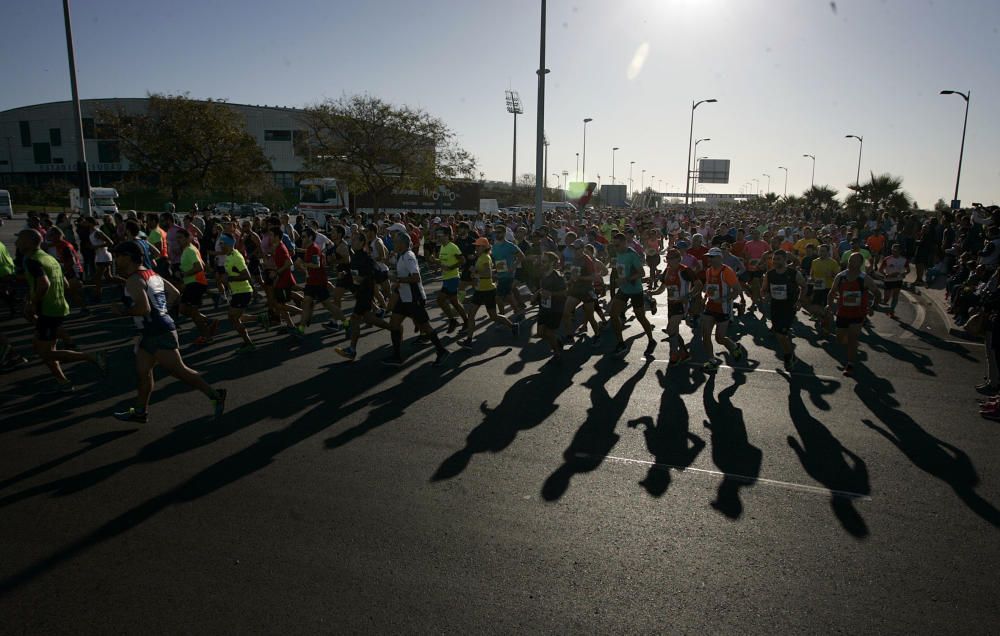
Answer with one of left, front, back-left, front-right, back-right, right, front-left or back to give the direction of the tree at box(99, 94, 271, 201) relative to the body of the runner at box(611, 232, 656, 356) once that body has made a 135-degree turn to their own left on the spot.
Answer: back-left

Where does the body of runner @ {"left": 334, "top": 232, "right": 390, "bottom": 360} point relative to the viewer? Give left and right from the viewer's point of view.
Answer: facing to the left of the viewer

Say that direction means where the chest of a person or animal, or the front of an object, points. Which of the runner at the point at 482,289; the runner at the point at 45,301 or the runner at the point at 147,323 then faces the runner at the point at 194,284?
the runner at the point at 482,289

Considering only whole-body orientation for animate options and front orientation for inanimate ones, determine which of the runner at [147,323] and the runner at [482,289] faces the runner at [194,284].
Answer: the runner at [482,289]

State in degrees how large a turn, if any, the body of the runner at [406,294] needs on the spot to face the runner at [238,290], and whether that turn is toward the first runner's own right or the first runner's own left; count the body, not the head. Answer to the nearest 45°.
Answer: approximately 45° to the first runner's own right

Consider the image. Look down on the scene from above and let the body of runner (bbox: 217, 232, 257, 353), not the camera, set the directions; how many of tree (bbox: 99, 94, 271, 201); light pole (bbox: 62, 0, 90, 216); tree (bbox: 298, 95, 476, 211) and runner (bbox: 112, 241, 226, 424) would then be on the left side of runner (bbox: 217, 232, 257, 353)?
1

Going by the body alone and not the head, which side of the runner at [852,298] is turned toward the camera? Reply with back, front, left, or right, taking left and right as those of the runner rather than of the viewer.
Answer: front

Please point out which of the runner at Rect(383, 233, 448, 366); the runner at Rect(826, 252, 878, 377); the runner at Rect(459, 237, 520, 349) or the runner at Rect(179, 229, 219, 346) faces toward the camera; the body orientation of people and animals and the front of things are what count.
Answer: the runner at Rect(826, 252, 878, 377)

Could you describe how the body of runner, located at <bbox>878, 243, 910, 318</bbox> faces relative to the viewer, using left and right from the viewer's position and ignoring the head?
facing the viewer

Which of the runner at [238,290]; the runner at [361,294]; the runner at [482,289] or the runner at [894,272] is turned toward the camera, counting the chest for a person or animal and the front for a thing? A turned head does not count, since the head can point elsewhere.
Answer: the runner at [894,272]

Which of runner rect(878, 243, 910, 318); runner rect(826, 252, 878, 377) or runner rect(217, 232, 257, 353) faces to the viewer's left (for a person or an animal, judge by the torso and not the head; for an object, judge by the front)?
runner rect(217, 232, 257, 353)

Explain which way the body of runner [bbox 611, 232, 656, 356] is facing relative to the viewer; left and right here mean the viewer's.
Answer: facing the viewer and to the left of the viewer

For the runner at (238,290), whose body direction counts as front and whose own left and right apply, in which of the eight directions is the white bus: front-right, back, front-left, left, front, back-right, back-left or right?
right

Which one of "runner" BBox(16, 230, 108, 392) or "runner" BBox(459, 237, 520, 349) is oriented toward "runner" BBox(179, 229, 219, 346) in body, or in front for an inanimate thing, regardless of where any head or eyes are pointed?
"runner" BBox(459, 237, 520, 349)

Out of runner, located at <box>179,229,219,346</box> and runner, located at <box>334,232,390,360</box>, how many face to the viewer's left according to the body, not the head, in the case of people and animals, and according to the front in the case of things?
2

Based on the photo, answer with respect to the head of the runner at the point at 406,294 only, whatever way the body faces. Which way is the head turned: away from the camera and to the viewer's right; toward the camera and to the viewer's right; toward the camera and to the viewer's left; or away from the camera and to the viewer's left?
toward the camera and to the viewer's left

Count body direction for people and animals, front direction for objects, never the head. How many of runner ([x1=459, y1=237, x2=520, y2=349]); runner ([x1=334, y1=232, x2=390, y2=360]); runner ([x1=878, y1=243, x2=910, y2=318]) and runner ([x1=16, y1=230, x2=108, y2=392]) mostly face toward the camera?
1
